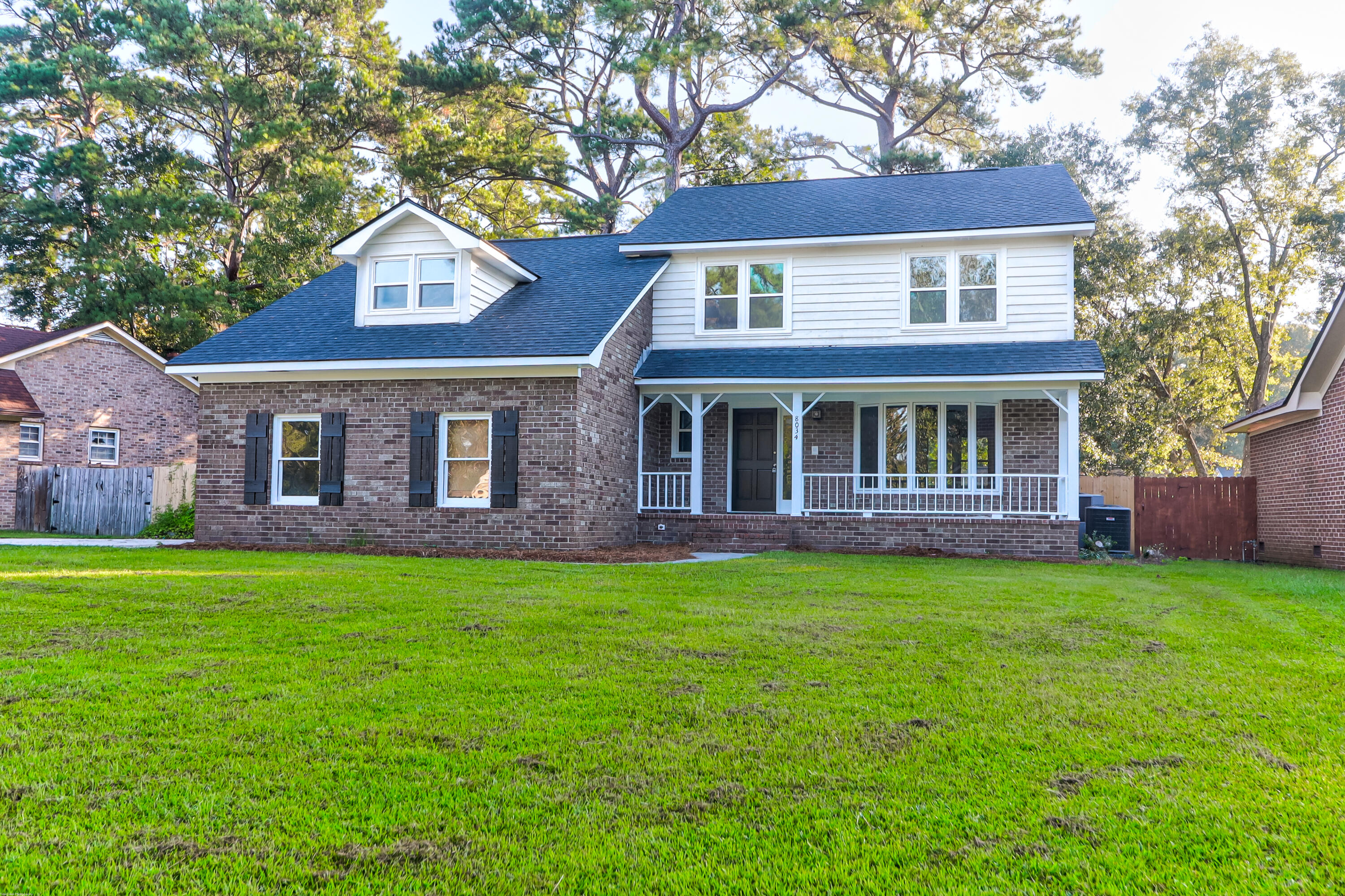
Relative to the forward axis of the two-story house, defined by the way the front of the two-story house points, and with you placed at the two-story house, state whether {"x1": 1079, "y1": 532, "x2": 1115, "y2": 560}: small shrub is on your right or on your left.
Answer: on your left

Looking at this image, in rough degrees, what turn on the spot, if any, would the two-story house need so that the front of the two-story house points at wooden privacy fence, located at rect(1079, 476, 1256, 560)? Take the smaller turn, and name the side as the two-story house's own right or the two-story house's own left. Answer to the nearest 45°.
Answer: approximately 90° to the two-story house's own left

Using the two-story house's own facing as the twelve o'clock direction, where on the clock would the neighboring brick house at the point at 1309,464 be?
The neighboring brick house is roughly at 9 o'clock from the two-story house.

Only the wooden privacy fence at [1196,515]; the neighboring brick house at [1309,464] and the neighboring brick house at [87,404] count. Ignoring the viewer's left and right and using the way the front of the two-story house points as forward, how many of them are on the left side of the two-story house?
2

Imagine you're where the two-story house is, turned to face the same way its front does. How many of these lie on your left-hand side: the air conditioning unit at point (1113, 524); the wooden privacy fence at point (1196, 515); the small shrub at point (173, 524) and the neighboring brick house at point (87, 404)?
2

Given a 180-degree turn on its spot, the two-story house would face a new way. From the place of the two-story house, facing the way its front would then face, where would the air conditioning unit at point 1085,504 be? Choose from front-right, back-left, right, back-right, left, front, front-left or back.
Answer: right

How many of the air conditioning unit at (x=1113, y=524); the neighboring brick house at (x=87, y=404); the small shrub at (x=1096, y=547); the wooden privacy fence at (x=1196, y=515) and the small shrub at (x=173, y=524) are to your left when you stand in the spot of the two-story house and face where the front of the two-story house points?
3

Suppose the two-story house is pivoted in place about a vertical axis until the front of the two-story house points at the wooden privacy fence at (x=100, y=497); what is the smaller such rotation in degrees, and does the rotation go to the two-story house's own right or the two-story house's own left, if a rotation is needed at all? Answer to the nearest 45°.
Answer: approximately 90° to the two-story house's own right

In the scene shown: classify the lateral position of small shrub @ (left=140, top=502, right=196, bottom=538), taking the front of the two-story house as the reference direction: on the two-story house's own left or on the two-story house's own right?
on the two-story house's own right

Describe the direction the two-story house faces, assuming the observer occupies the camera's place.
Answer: facing the viewer

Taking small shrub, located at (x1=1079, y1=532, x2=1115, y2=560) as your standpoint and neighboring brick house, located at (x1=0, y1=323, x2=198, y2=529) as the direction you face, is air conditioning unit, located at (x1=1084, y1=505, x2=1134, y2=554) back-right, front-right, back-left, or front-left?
back-right

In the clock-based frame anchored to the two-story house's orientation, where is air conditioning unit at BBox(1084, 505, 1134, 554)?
The air conditioning unit is roughly at 9 o'clock from the two-story house.

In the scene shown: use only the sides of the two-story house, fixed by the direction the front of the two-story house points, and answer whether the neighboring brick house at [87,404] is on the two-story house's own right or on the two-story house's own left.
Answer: on the two-story house's own right

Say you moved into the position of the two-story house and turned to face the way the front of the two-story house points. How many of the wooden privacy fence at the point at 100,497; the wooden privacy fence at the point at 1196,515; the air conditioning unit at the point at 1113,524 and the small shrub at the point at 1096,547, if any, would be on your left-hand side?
3
